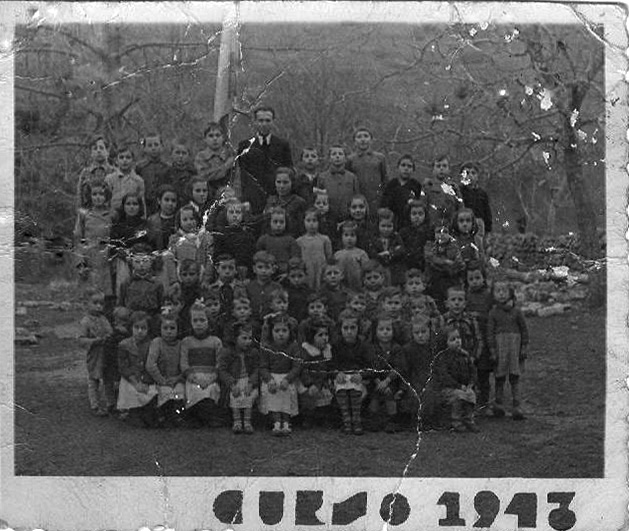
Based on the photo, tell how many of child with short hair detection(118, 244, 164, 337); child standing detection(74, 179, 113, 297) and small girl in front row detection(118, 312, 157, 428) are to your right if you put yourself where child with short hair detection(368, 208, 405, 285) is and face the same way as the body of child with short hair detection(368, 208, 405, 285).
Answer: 3

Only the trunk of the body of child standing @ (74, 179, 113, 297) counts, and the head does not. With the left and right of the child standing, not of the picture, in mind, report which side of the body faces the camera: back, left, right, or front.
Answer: front

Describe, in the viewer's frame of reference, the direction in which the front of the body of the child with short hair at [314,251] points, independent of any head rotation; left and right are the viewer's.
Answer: facing the viewer

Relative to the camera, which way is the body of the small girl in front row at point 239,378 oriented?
toward the camera

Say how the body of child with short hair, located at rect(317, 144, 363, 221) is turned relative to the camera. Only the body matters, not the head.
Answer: toward the camera

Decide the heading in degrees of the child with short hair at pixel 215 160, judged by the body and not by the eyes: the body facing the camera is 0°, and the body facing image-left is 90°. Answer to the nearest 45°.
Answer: approximately 0°
